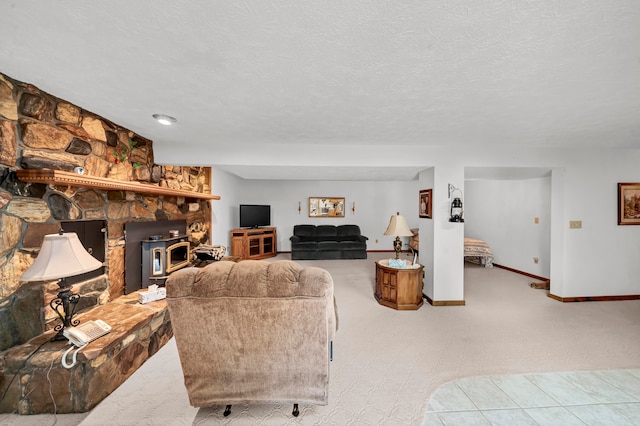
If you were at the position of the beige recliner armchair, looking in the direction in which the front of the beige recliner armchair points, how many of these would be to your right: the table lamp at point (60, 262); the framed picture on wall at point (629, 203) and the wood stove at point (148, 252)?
1

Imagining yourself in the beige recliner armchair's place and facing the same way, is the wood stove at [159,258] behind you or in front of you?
in front

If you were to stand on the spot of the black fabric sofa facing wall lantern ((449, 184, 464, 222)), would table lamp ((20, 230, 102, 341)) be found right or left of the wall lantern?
right

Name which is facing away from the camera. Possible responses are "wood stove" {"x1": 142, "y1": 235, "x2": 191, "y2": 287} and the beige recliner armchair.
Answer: the beige recliner armchair

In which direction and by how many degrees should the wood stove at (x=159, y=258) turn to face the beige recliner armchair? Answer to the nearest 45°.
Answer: approximately 45° to its right

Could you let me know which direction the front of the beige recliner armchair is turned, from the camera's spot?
facing away from the viewer

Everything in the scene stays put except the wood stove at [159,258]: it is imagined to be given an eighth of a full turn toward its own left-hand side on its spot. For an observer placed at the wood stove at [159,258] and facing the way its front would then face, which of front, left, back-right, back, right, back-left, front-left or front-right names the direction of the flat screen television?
front-left

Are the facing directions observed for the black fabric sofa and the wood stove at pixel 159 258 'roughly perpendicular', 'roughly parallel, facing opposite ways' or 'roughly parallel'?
roughly perpendicular

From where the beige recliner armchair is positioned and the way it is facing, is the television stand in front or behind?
in front

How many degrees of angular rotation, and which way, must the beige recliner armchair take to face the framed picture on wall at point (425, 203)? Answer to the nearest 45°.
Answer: approximately 45° to its right

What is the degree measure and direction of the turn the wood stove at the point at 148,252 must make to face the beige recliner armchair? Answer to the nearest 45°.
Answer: approximately 45° to its right

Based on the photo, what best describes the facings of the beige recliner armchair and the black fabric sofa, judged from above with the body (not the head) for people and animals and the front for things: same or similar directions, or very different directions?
very different directions

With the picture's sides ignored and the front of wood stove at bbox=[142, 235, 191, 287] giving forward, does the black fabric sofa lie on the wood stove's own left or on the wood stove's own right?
on the wood stove's own left

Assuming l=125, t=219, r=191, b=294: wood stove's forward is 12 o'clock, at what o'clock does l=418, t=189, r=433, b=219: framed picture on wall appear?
The framed picture on wall is roughly at 11 o'clock from the wood stove.
